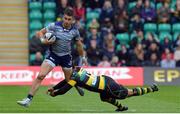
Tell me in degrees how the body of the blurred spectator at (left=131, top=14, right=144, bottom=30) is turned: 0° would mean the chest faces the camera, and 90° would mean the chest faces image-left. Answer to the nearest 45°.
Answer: approximately 0°

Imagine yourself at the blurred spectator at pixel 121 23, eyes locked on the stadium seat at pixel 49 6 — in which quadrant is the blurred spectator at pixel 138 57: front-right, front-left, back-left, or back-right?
back-left

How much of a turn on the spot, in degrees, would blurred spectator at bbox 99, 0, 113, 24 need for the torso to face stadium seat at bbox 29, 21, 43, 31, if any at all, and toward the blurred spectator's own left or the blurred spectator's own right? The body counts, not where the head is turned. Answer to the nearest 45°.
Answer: approximately 90° to the blurred spectator's own right

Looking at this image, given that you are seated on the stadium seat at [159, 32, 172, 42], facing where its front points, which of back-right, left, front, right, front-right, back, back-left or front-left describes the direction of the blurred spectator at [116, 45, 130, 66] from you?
front-right

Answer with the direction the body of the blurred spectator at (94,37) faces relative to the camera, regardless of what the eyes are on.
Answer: toward the camera

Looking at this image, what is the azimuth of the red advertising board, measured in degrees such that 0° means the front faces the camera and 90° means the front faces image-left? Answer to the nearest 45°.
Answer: approximately 0°

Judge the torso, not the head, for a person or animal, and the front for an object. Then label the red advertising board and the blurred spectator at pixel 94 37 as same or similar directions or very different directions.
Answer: same or similar directions

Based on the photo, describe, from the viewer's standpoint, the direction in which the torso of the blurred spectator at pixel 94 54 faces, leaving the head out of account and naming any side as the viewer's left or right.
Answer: facing the viewer

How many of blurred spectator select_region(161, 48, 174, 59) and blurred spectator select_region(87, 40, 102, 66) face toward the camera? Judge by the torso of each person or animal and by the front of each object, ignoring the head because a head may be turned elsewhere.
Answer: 2

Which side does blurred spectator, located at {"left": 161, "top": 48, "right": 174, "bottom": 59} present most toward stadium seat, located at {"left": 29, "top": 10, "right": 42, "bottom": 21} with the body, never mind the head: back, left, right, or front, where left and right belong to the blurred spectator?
right

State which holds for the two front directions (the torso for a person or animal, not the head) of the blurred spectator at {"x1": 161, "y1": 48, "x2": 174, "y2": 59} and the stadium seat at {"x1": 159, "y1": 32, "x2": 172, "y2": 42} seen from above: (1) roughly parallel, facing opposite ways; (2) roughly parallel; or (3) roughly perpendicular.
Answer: roughly parallel

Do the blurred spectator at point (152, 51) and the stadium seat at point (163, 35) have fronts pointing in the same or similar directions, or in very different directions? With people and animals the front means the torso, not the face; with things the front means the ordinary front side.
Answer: same or similar directions

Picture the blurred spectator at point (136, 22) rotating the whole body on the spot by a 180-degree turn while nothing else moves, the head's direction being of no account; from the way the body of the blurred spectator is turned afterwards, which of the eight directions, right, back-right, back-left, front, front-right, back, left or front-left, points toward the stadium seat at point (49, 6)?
left

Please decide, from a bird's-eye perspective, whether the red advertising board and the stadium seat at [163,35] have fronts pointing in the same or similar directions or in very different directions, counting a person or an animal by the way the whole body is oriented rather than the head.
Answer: same or similar directions

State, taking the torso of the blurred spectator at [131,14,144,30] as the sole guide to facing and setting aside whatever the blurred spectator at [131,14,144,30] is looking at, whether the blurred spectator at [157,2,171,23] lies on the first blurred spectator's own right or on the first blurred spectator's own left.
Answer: on the first blurred spectator's own left
